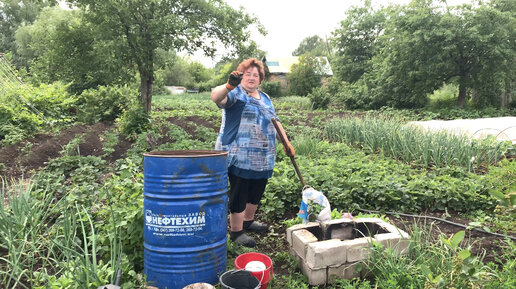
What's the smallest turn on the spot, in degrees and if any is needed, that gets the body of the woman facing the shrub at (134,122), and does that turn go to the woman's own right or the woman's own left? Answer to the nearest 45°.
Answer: approximately 180°

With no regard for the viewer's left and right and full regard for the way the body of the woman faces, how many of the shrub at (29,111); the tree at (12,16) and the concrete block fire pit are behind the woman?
2

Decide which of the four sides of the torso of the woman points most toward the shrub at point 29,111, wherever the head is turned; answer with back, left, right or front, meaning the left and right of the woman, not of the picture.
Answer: back

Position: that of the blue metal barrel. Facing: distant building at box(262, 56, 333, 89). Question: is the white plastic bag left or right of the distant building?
right

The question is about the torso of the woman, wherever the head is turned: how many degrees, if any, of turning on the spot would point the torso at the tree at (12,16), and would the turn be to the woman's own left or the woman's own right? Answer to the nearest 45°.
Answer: approximately 180°

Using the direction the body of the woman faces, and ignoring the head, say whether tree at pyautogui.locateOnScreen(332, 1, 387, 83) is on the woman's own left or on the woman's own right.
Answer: on the woman's own left

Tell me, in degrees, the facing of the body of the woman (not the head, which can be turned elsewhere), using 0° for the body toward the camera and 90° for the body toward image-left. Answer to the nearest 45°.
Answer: approximately 315°

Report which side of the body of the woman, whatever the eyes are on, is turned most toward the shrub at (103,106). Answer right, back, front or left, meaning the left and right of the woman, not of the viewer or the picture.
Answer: back

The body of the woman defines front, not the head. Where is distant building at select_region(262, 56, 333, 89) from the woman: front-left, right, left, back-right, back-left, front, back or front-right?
back-left

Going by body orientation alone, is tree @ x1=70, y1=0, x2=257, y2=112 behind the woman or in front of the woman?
behind

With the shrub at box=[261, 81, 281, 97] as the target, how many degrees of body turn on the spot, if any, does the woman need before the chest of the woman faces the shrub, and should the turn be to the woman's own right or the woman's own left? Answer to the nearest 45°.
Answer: approximately 135° to the woman's own left

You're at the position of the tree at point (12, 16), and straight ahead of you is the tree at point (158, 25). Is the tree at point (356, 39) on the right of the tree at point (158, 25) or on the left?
left
